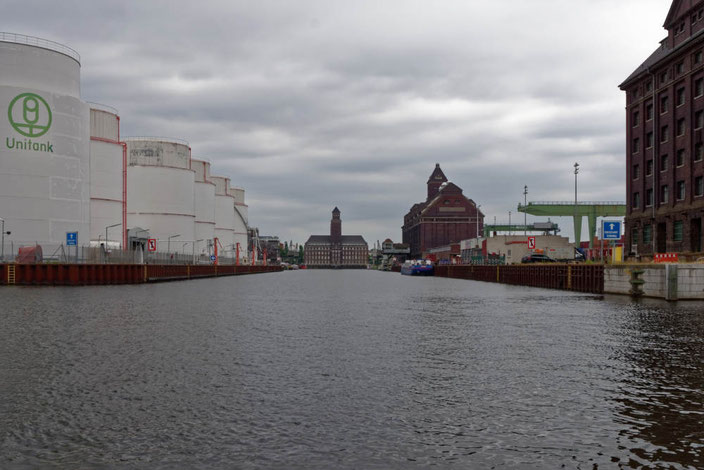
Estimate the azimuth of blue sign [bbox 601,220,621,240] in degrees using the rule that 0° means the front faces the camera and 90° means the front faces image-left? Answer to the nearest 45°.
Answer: approximately 0°
